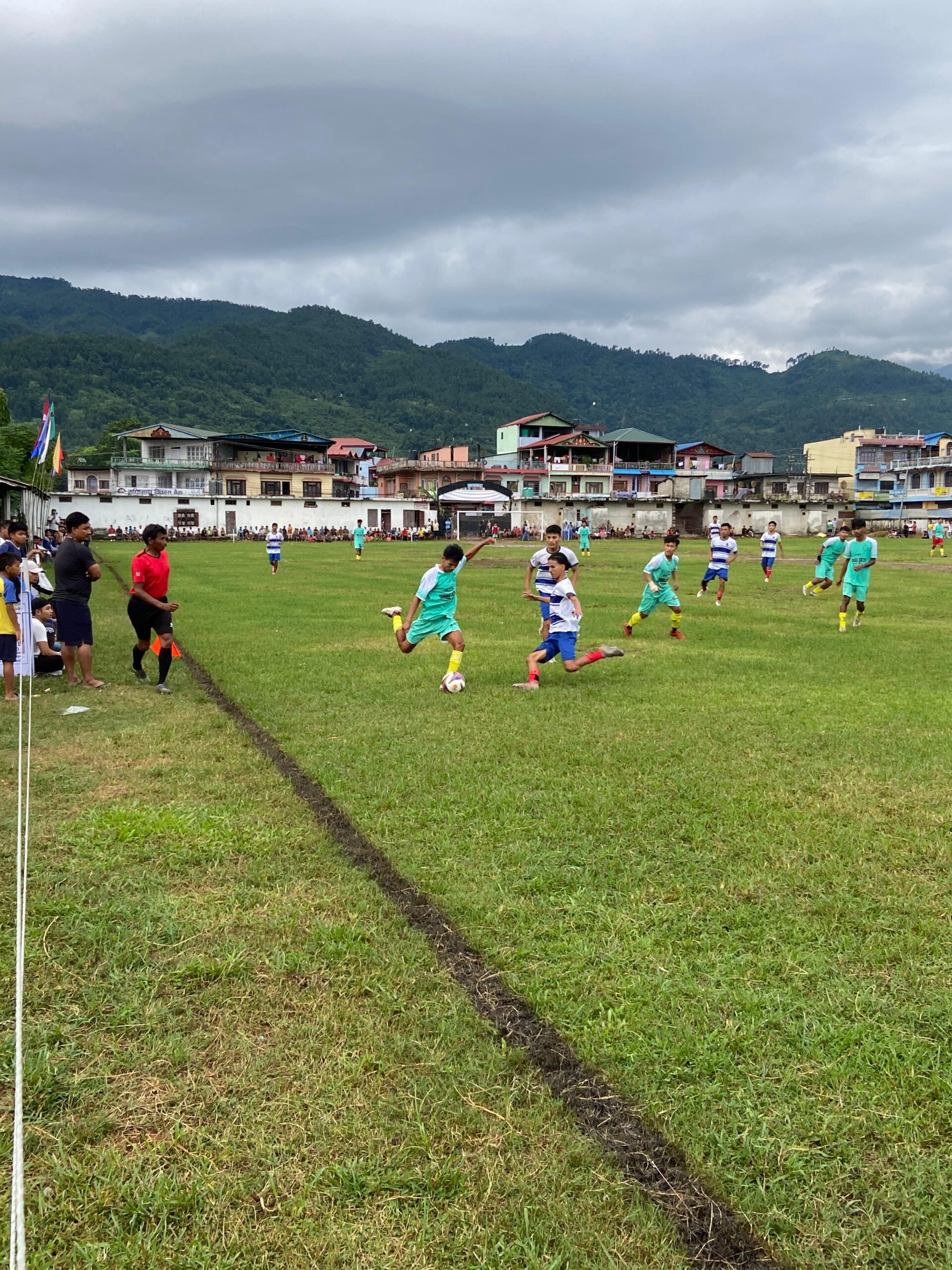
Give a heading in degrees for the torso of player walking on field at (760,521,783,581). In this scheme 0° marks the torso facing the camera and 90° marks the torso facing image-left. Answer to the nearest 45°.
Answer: approximately 0°

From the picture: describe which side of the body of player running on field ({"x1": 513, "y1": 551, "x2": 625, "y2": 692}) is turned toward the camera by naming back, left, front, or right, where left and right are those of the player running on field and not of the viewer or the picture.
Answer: left

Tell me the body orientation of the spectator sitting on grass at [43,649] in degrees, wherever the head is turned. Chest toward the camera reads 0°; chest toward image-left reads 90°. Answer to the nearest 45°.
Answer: approximately 270°

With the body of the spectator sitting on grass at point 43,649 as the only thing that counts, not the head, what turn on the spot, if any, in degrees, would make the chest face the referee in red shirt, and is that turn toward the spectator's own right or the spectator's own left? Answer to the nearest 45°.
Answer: approximately 45° to the spectator's own right

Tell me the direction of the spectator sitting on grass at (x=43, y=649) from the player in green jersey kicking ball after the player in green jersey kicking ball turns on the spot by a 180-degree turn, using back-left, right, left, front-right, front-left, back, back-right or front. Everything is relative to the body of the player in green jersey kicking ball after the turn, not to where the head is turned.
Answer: front-left

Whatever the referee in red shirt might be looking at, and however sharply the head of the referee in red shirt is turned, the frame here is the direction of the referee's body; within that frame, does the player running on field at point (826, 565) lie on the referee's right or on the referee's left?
on the referee's left

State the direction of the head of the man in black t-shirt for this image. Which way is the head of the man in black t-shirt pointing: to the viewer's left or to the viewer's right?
to the viewer's right
